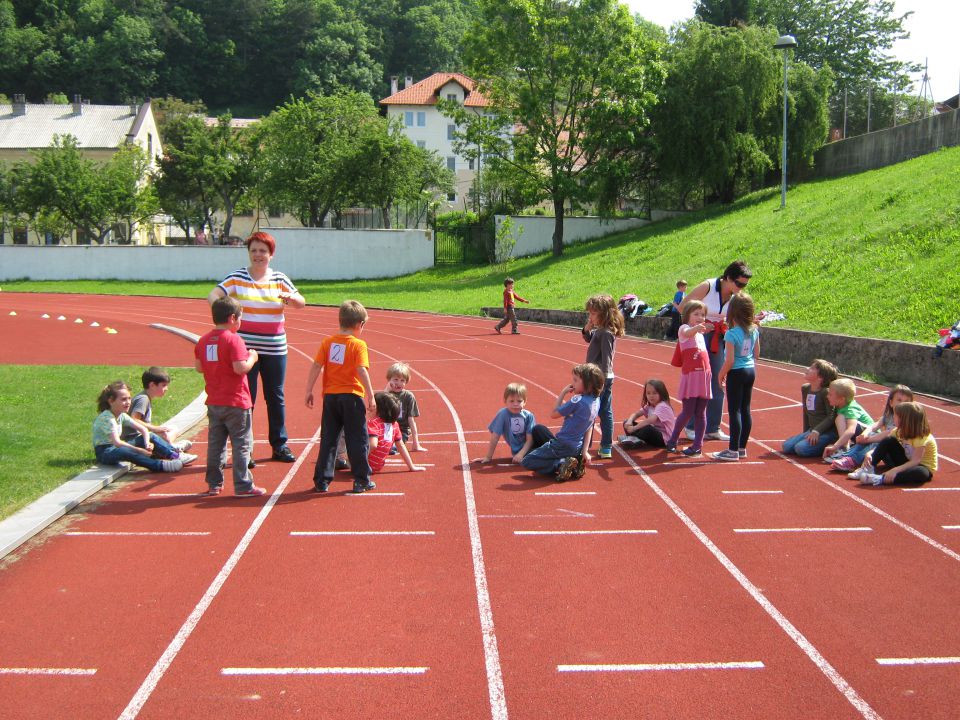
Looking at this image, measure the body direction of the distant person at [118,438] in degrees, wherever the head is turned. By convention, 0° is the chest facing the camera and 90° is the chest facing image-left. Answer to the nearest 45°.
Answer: approximately 270°

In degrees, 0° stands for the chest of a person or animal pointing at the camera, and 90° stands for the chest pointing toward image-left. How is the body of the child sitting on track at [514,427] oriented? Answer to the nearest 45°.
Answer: approximately 0°

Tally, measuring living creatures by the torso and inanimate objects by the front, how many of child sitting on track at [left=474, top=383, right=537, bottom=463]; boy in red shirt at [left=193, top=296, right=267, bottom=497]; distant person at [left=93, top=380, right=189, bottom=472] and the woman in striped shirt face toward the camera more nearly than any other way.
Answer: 2

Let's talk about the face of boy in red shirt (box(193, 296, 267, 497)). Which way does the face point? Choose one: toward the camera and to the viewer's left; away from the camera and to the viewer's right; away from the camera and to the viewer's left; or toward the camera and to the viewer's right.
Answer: away from the camera and to the viewer's right

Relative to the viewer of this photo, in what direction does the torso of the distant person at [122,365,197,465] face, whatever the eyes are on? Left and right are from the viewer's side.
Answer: facing to the right of the viewer

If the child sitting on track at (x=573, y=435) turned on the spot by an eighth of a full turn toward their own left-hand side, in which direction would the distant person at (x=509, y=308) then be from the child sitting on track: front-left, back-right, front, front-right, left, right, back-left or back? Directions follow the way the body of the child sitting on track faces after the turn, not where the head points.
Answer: back-right
